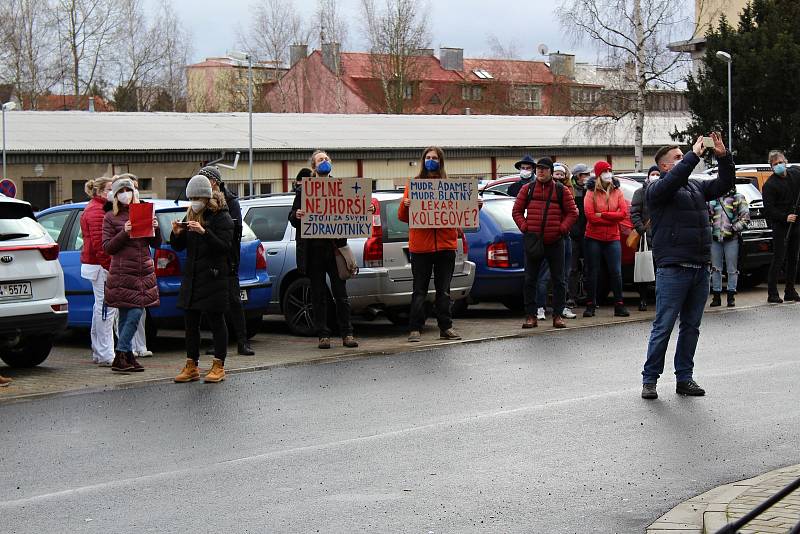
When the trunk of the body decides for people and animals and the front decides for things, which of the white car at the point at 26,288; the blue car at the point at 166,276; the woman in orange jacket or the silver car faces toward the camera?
the woman in orange jacket

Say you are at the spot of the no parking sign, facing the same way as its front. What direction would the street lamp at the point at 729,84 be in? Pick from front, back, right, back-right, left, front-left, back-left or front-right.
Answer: left

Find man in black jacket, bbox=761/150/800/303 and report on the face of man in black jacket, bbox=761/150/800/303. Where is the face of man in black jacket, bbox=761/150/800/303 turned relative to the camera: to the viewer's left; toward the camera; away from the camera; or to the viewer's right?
toward the camera

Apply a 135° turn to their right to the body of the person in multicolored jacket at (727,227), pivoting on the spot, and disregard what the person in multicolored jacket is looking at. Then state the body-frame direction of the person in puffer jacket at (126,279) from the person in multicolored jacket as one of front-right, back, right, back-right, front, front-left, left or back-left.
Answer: left

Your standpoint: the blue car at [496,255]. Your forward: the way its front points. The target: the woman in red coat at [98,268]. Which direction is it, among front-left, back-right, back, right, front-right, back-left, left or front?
left

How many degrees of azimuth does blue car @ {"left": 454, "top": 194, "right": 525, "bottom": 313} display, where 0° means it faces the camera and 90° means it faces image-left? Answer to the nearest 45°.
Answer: approximately 135°

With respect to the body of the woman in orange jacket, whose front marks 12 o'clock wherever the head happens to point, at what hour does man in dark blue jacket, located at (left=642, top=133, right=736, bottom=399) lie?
The man in dark blue jacket is roughly at 11 o'clock from the woman in orange jacket.

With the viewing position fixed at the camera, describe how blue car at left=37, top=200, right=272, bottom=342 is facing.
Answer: facing away from the viewer and to the left of the viewer

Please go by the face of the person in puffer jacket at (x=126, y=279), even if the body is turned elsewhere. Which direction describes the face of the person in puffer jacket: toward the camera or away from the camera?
toward the camera

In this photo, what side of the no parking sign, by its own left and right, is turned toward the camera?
front

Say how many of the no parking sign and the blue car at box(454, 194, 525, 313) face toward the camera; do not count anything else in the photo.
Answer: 1

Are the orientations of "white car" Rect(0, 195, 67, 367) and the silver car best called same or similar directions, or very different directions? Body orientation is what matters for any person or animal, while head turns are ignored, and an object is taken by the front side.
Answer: same or similar directions

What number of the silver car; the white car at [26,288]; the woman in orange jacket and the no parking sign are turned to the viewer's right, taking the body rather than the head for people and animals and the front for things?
0

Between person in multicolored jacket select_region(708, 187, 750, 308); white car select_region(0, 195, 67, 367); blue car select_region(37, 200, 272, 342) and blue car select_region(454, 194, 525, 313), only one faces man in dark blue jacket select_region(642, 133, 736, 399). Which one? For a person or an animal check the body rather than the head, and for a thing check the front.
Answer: the person in multicolored jacket

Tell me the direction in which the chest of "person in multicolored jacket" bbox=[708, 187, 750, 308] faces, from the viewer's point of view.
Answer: toward the camera

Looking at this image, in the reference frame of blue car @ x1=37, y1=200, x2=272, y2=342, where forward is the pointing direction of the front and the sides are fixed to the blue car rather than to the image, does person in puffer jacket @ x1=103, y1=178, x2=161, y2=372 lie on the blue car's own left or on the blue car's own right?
on the blue car's own left
